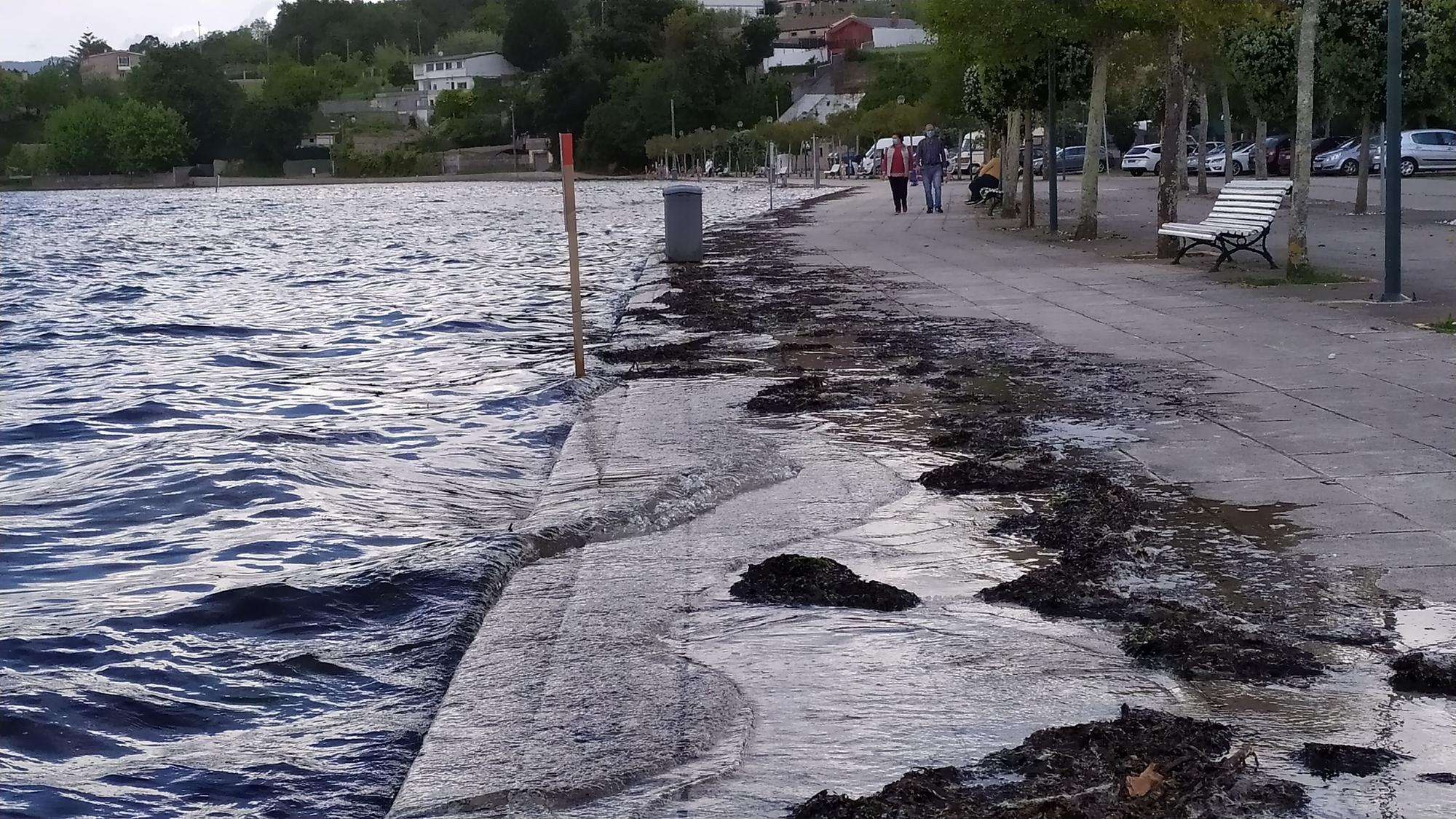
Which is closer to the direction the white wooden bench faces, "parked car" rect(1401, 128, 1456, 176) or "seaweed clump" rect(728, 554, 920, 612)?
the seaweed clump

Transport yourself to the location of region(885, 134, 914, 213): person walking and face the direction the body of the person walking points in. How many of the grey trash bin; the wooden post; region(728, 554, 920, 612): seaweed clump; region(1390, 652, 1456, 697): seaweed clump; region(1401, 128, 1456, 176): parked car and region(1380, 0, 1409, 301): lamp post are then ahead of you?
5

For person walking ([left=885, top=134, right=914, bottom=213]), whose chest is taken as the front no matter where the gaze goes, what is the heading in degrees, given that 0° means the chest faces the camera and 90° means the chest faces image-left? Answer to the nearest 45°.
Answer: approximately 0°

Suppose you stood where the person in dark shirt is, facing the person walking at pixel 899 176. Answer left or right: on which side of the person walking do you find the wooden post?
left

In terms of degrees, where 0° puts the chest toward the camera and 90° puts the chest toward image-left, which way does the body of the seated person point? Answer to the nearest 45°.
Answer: approximately 90°

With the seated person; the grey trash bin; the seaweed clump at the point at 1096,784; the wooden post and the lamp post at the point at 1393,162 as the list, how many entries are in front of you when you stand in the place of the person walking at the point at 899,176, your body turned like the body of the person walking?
4

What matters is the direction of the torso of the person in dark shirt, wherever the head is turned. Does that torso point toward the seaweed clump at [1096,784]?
yes

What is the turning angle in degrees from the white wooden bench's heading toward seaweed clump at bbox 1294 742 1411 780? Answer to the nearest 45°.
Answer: approximately 45° to its left

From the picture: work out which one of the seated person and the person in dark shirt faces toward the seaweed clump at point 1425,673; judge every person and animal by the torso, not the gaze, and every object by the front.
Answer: the person in dark shirt

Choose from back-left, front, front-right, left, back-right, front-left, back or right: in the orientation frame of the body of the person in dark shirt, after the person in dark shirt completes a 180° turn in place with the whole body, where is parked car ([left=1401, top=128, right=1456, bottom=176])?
front-right
